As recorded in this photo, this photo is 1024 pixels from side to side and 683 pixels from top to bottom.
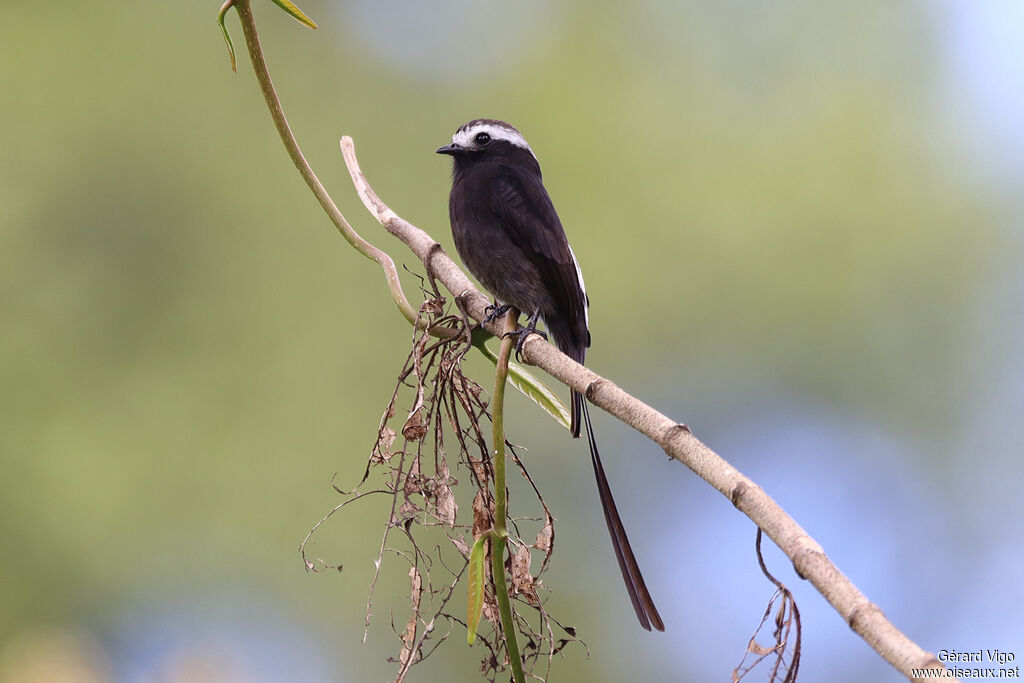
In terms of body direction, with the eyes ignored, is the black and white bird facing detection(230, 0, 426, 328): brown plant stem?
yes

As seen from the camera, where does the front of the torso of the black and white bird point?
to the viewer's left
